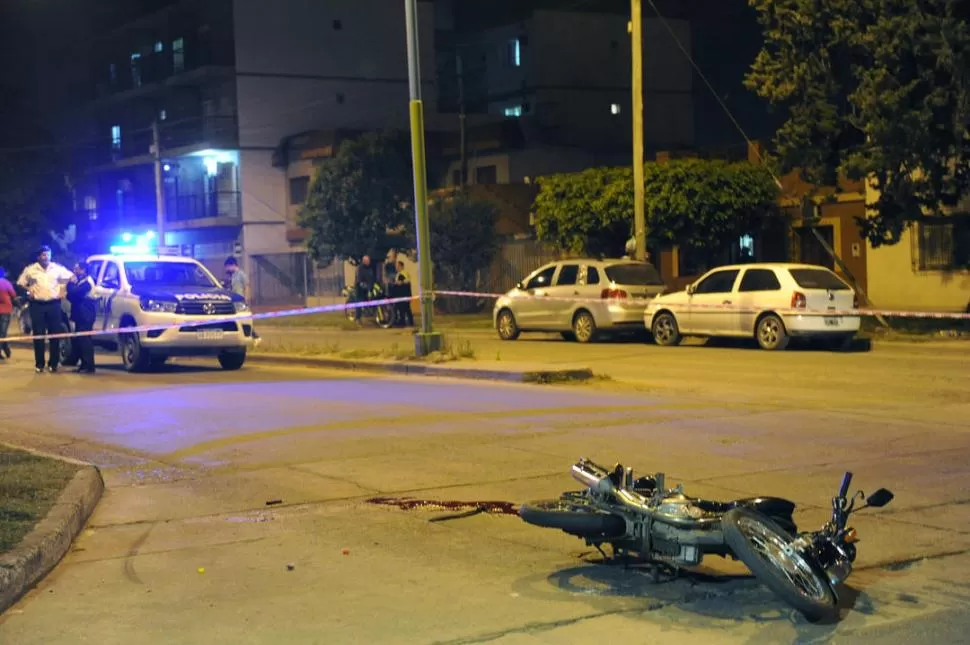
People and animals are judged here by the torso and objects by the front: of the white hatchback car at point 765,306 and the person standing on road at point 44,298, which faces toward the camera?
the person standing on road

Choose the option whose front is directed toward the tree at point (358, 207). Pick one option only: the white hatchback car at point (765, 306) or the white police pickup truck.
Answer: the white hatchback car

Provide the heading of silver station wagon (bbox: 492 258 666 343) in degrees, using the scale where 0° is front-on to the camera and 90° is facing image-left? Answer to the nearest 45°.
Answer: approximately 135°

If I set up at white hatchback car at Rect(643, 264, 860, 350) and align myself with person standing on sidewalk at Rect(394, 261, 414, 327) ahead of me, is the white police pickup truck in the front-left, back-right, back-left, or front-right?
front-left

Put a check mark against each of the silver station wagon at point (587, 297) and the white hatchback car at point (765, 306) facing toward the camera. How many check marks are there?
0

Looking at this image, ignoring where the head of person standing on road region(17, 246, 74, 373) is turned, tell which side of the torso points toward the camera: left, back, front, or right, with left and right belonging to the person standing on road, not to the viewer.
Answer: front

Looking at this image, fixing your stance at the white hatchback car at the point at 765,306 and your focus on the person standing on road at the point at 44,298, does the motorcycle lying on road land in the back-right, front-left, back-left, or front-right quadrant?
front-left

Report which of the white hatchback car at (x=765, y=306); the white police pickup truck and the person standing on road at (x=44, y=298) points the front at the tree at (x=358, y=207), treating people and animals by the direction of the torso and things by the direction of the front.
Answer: the white hatchback car

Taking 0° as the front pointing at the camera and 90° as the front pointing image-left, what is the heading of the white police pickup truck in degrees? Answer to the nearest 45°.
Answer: approximately 315°

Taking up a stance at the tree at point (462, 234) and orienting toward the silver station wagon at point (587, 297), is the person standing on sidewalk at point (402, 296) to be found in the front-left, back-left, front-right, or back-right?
front-right

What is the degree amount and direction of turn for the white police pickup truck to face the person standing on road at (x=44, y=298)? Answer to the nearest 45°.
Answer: approximately 135° to its right

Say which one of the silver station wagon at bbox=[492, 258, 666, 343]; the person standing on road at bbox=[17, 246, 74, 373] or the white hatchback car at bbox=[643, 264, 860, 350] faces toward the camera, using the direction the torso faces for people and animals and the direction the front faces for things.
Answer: the person standing on road

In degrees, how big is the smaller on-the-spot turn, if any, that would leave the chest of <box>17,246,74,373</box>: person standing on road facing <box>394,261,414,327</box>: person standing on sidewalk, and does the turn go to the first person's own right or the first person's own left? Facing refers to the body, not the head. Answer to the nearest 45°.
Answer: approximately 135° to the first person's own left

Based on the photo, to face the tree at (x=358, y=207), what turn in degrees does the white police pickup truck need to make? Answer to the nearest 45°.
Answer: approximately 135° to its left

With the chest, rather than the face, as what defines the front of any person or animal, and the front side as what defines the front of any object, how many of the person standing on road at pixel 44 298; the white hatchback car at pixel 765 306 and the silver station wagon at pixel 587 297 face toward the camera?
1

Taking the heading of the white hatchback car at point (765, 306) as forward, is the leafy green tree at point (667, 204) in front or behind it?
in front
